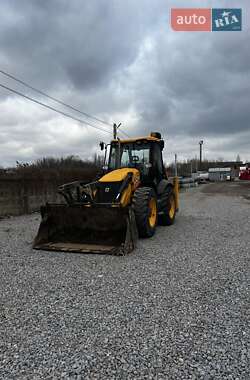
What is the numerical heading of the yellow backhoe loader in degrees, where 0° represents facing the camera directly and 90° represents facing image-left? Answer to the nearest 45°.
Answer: approximately 45°

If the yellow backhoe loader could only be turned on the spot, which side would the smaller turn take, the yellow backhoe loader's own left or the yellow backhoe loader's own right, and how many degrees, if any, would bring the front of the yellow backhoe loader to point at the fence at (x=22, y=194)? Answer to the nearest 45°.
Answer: approximately 90° to the yellow backhoe loader's own right
